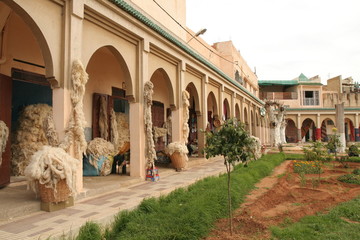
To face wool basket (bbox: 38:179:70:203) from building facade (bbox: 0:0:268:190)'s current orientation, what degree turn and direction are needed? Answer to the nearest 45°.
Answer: approximately 45° to its right

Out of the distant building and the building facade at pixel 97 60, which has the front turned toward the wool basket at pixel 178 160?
the distant building

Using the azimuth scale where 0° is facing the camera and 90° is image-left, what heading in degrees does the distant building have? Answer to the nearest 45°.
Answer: approximately 0°

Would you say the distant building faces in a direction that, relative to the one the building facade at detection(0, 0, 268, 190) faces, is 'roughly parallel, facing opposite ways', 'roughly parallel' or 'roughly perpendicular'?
roughly perpendicular

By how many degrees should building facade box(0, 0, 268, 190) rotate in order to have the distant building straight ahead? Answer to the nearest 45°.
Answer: approximately 90° to its left

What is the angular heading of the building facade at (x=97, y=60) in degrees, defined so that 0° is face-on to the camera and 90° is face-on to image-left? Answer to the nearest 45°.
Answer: approximately 315°

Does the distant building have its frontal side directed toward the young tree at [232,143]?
yes

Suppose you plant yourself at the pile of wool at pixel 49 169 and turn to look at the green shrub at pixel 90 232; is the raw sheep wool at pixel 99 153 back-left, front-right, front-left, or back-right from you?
back-left
